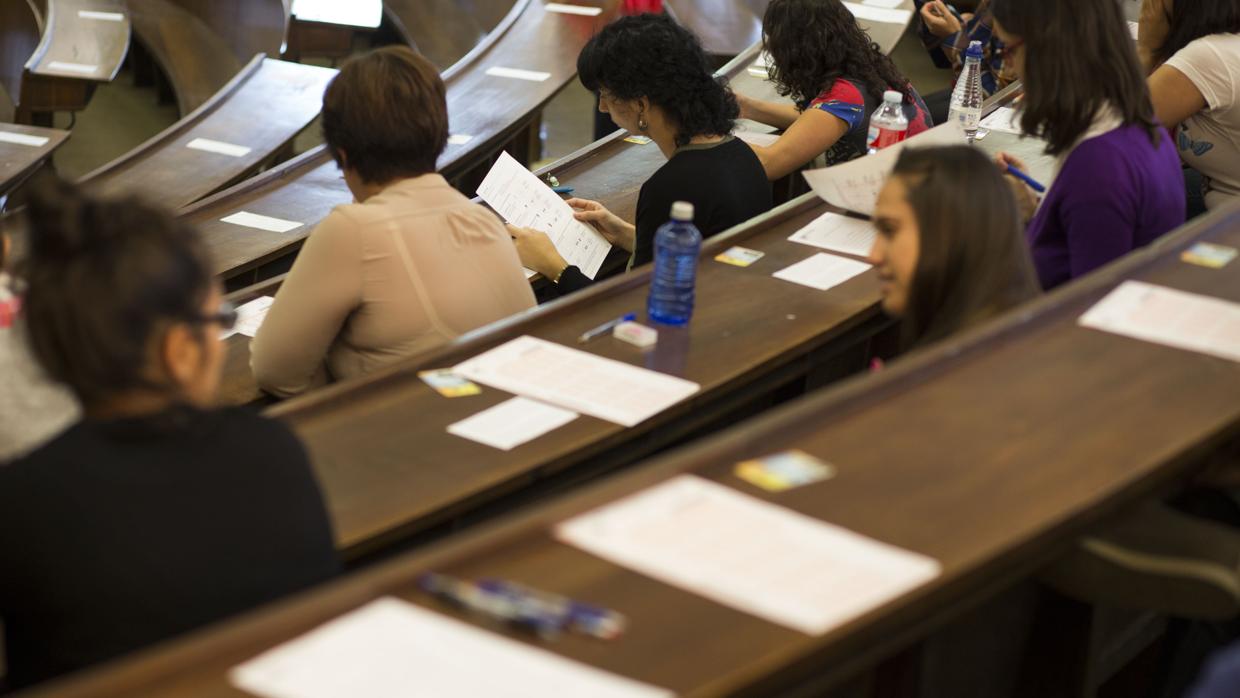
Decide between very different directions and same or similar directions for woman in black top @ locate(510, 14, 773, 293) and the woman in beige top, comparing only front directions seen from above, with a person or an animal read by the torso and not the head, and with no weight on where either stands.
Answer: same or similar directions

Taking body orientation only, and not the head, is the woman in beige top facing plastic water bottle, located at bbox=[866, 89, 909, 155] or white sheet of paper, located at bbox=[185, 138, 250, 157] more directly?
the white sheet of paper

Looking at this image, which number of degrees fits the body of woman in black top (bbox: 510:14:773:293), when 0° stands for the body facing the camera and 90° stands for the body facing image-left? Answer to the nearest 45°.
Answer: approximately 135°

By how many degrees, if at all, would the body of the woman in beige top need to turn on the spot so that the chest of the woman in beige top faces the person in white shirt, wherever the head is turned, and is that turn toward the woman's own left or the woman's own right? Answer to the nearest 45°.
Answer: approximately 135° to the woman's own right

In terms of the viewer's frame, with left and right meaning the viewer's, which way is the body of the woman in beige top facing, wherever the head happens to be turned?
facing away from the viewer and to the left of the viewer

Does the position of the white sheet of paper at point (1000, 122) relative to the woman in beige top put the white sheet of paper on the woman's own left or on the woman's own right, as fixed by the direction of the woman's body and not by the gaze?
on the woman's own right

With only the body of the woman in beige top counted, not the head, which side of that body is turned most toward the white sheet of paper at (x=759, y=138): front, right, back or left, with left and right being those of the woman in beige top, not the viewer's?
right

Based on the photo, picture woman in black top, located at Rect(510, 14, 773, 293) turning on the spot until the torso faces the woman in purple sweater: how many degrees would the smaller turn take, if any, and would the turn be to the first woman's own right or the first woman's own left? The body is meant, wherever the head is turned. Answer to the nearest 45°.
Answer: approximately 180°

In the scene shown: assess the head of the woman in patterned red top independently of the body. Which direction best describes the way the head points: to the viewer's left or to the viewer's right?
to the viewer's left

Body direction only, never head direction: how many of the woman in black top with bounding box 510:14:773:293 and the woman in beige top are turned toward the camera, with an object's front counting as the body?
0

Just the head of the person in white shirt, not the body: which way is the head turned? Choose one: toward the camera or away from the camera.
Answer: away from the camera

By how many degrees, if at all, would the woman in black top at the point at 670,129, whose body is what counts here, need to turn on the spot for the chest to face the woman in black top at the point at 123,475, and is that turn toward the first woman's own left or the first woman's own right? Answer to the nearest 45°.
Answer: approximately 135° to the first woman's own left

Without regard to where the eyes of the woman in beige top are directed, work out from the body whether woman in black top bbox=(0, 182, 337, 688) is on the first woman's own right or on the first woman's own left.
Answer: on the first woman's own left

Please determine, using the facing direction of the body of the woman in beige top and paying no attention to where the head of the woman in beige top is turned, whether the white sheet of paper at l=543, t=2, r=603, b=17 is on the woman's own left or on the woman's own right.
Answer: on the woman's own right

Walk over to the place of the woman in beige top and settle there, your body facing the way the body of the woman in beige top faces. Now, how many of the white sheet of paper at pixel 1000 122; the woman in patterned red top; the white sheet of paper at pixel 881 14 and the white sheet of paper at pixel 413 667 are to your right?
3

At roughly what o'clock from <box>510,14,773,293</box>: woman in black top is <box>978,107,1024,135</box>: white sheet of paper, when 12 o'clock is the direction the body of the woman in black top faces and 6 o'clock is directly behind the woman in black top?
The white sheet of paper is roughly at 3 o'clock from the woman in black top.

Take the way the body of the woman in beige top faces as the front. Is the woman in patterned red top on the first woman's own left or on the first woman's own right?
on the first woman's own right
